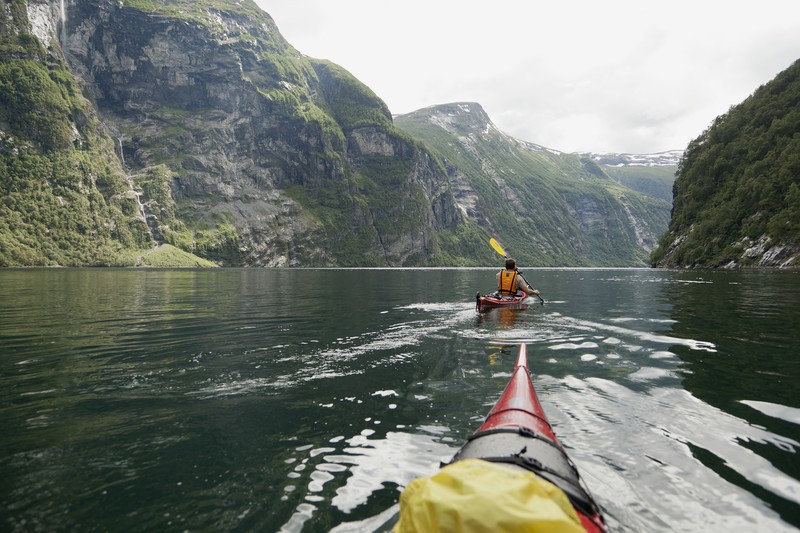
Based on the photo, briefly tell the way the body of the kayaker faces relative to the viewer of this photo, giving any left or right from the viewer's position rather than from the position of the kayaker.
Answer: facing away from the viewer and to the right of the viewer
